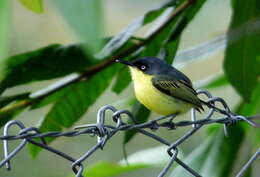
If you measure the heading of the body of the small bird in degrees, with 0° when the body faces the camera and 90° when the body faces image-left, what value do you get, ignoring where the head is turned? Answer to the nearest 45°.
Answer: approximately 90°

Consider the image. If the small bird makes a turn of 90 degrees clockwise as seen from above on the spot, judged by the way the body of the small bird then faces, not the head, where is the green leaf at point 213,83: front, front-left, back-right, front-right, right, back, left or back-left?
front-right

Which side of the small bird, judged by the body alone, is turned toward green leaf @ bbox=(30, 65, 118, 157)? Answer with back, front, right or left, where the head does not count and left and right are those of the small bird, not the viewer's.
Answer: front

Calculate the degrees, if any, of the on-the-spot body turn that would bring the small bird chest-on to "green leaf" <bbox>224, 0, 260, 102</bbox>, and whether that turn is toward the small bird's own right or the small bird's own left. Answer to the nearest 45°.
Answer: approximately 180°
